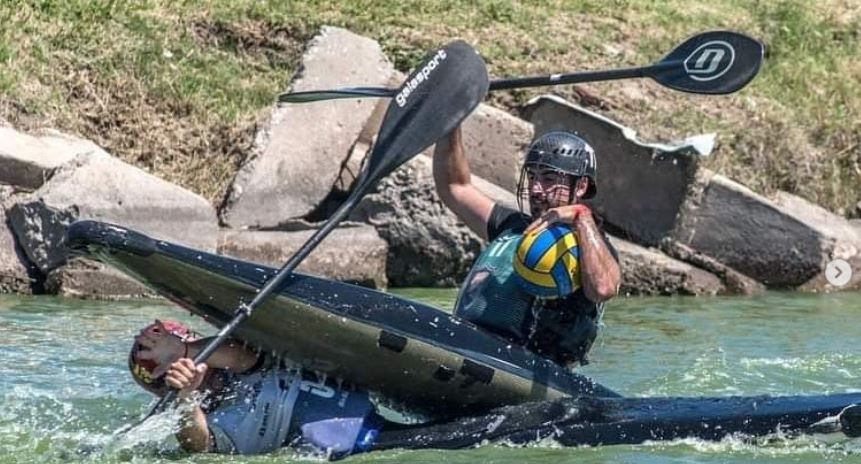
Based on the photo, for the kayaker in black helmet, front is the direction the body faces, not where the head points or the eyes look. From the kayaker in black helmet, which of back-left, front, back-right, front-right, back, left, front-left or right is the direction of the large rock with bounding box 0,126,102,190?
right

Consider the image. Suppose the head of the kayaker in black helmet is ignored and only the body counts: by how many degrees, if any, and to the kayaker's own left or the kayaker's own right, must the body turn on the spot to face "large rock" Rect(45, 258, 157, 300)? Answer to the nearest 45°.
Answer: approximately 90° to the kayaker's own right

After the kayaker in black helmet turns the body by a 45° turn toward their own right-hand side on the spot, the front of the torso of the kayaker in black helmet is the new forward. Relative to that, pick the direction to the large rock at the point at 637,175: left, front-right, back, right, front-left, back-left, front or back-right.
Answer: right

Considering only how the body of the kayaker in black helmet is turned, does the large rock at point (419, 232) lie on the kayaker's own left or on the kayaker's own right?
on the kayaker's own right

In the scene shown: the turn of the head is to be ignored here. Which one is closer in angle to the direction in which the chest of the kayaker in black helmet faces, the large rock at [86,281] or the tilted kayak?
the tilted kayak

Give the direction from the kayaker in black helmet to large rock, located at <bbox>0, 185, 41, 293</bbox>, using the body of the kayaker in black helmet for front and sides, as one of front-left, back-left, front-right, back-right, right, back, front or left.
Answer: right

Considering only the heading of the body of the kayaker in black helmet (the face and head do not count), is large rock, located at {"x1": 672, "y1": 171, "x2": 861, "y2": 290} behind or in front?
behind

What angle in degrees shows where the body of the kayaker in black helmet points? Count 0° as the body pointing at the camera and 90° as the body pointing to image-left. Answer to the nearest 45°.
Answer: approximately 45°
